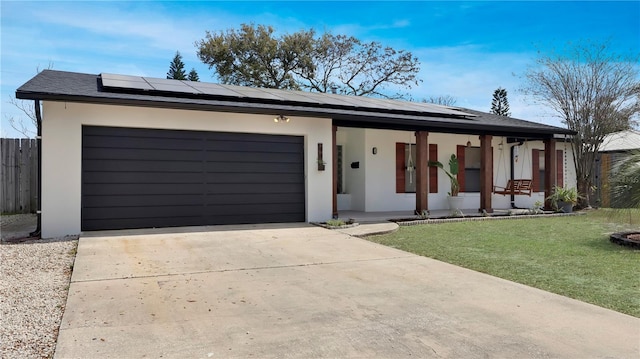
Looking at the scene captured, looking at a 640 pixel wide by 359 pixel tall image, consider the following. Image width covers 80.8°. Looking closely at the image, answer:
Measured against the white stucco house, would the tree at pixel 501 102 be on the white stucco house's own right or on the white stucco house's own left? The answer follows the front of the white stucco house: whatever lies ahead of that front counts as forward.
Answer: on the white stucco house's own left

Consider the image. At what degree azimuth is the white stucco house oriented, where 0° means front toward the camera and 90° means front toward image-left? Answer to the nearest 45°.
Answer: approximately 315°

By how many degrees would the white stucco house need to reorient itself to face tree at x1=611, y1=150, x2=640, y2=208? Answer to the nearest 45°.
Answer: approximately 45° to its left

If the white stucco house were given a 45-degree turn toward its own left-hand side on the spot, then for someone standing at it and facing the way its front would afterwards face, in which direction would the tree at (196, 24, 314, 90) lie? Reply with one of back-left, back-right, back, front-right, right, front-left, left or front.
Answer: left

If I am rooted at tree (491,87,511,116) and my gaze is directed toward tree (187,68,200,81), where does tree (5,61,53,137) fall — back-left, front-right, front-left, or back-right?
front-left

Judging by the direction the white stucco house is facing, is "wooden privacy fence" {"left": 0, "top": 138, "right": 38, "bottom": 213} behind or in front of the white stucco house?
behind

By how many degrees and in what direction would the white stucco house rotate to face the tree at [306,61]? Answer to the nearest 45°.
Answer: approximately 135° to its left

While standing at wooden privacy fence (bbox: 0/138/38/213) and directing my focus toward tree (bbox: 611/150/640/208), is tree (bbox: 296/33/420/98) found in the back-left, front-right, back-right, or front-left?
front-left

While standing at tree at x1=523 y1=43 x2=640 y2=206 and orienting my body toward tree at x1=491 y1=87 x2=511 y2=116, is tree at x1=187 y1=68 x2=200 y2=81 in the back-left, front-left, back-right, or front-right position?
front-left
